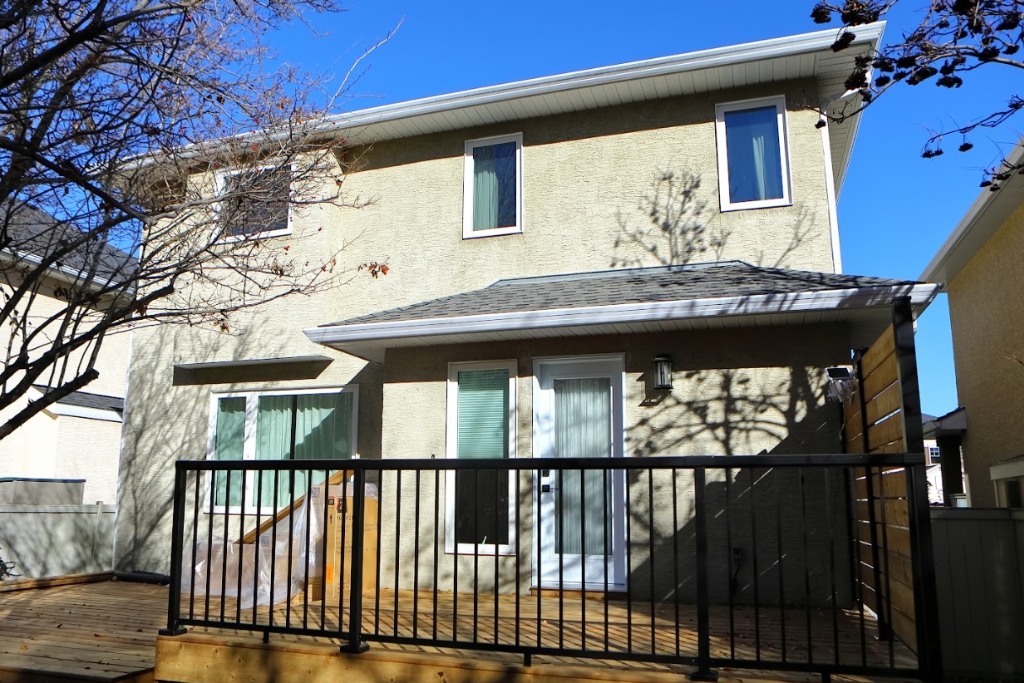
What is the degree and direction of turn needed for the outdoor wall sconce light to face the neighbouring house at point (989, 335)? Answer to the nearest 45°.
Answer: approximately 135° to its left

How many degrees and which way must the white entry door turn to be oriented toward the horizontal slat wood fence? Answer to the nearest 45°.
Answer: approximately 45° to its left

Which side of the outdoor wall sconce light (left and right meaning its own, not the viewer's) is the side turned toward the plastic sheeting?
right

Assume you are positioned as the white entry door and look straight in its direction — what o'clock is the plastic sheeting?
The plastic sheeting is roughly at 3 o'clock from the white entry door.

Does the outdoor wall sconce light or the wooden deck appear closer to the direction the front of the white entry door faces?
the wooden deck

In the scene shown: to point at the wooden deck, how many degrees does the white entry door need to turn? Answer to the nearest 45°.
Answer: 0° — it already faces it

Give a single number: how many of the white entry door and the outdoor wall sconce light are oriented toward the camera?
2

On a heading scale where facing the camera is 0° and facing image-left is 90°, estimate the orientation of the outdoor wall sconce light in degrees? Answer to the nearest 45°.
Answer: approximately 0°
